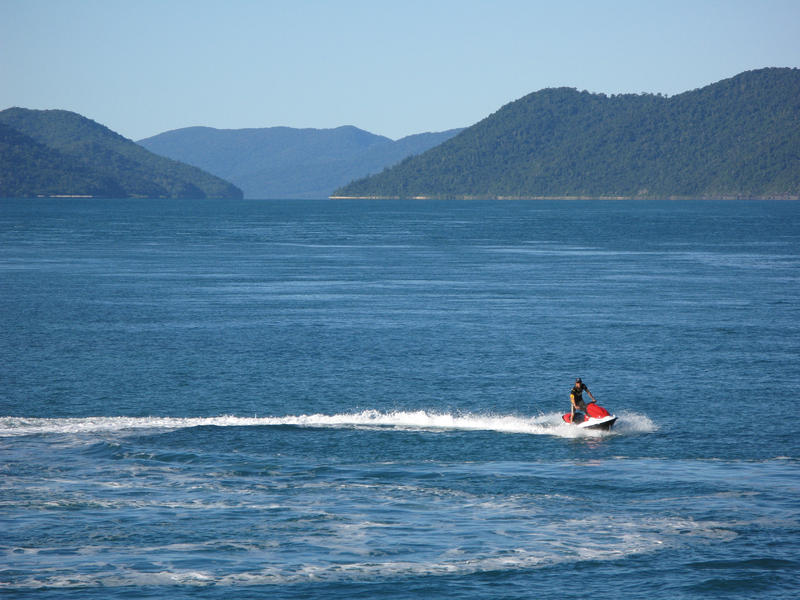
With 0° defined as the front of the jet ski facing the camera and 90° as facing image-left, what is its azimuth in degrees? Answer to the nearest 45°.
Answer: approximately 270°
